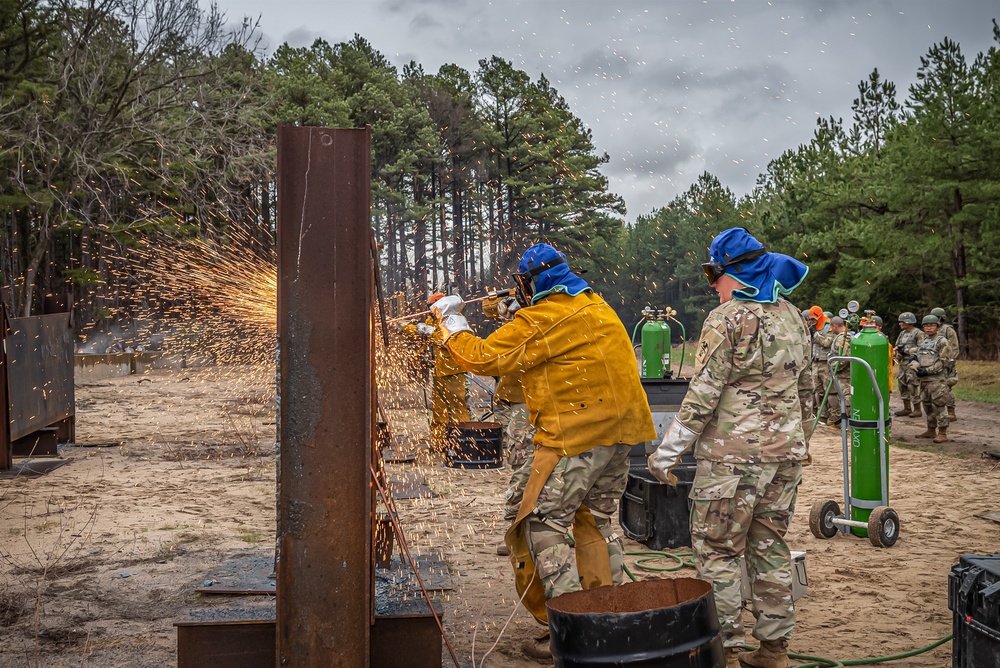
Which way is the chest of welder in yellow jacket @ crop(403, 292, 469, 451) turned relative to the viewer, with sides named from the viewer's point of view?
facing to the left of the viewer

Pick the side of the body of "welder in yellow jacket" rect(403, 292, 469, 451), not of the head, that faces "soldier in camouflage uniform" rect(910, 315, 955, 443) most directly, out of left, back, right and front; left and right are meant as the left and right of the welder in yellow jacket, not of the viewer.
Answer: back

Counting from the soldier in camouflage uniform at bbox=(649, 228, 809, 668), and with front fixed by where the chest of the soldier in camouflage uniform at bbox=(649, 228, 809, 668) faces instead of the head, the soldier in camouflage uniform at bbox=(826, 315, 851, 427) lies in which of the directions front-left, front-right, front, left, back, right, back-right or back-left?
front-right

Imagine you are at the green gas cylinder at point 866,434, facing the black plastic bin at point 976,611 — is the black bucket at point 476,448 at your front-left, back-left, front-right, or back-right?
back-right

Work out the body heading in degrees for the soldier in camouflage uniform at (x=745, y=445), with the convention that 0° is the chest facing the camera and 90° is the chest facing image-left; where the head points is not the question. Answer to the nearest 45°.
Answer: approximately 135°

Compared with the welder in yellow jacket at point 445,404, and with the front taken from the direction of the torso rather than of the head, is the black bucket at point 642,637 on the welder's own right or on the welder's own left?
on the welder's own left

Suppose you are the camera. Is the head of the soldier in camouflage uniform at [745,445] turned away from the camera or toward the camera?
away from the camera

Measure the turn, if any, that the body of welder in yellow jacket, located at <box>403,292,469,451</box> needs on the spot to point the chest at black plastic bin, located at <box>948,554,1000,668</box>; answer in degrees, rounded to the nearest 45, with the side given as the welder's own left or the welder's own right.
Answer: approximately 90° to the welder's own left

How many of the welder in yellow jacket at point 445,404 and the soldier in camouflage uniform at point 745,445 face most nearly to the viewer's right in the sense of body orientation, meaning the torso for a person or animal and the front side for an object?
0

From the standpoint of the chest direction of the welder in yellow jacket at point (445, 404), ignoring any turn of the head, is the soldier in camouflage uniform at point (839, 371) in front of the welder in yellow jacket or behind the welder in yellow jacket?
behind
